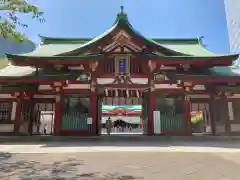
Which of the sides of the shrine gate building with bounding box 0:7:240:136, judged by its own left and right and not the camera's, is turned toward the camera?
front
